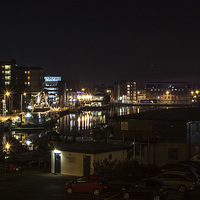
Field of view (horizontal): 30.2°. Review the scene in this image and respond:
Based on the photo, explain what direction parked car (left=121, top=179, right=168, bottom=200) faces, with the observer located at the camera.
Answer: facing away from the viewer and to the left of the viewer

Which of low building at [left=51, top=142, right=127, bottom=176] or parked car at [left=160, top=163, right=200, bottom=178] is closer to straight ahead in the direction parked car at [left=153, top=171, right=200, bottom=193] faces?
the low building

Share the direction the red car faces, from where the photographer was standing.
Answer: facing away from the viewer and to the left of the viewer

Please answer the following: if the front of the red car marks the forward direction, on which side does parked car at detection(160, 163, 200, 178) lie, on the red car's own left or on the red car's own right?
on the red car's own right

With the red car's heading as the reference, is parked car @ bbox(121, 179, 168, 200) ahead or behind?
behind

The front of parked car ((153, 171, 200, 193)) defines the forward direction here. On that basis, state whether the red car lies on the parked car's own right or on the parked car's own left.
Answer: on the parked car's own left

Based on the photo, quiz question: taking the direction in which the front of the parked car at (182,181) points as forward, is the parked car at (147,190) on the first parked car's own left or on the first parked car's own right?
on the first parked car's own left

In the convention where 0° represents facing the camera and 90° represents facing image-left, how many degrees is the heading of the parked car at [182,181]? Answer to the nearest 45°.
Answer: approximately 135°

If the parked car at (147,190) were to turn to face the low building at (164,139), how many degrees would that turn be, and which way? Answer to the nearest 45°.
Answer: approximately 45° to its right
